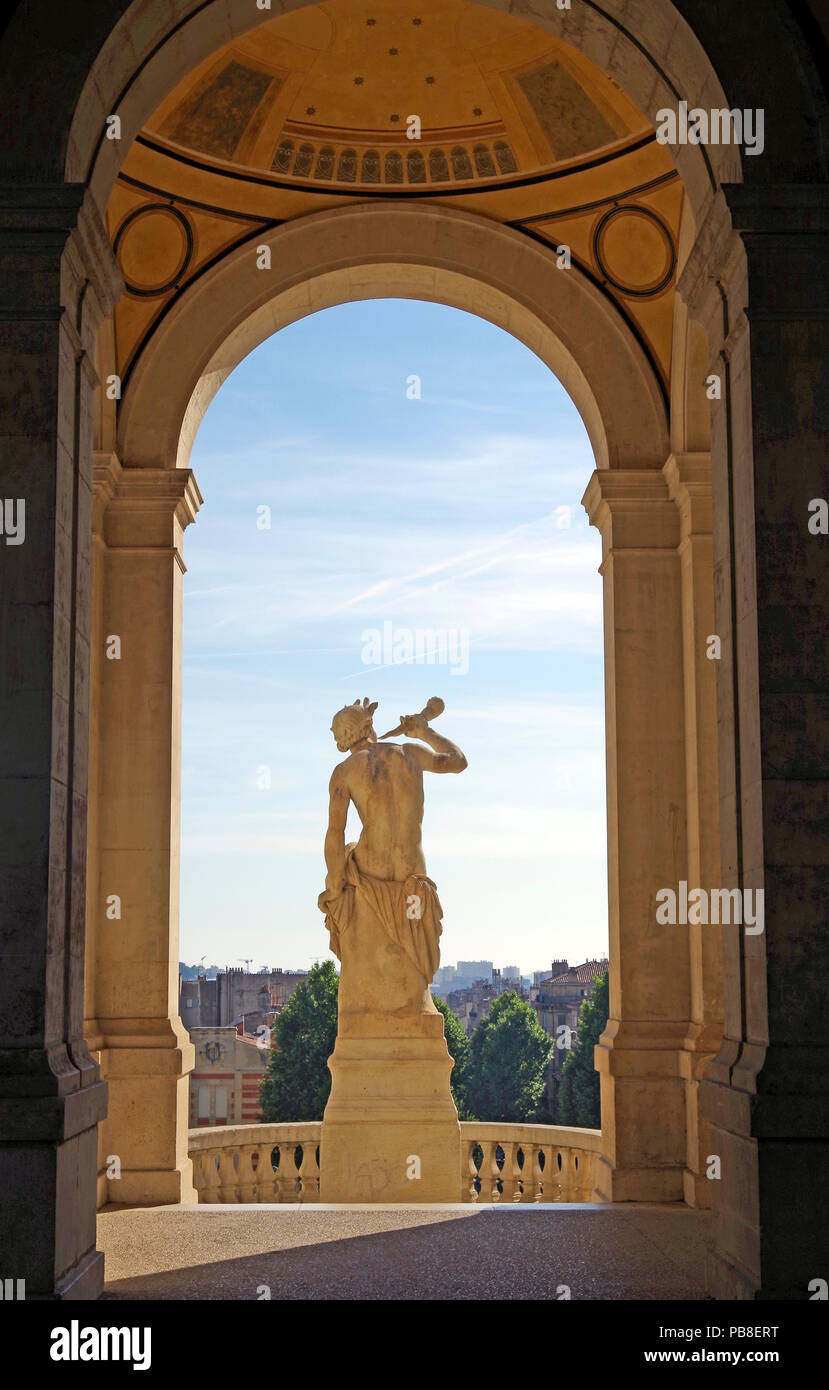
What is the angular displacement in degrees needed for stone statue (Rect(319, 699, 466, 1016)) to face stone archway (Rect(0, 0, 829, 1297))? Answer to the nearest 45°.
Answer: approximately 180°

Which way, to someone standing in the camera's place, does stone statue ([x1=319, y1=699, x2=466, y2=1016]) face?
facing away from the viewer
